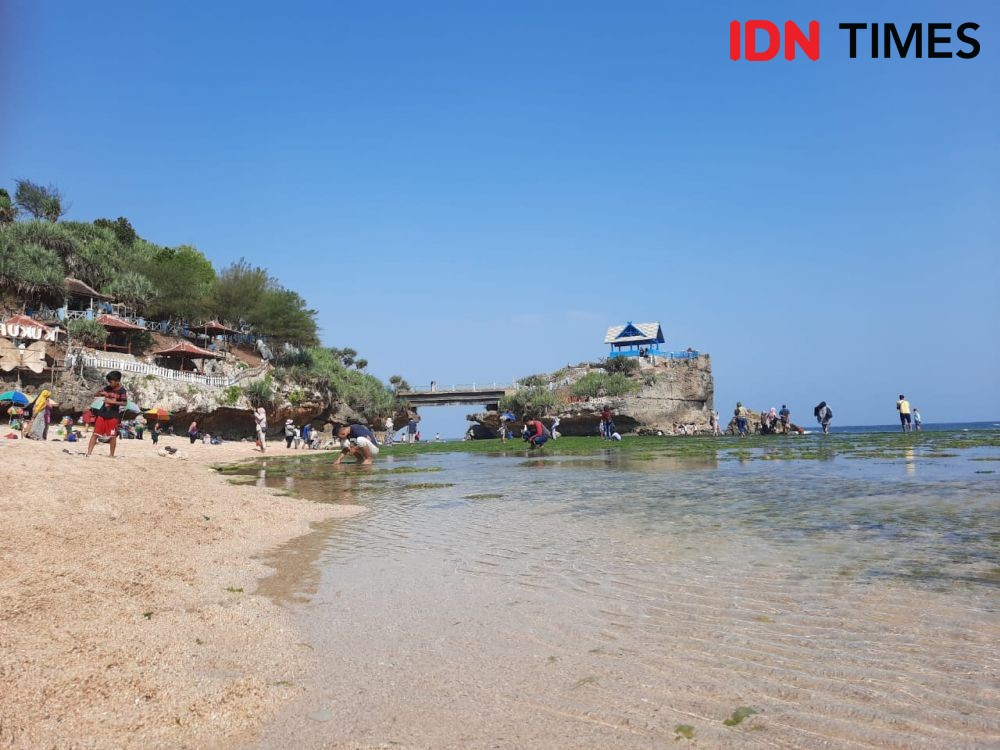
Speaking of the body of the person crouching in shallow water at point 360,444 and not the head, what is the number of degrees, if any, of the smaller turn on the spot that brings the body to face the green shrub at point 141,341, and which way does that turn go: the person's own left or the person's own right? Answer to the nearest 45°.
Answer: approximately 45° to the person's own right

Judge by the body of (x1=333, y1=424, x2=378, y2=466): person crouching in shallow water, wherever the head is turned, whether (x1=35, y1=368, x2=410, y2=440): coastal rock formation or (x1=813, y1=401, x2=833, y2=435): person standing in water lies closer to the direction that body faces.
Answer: the coastal rock formation

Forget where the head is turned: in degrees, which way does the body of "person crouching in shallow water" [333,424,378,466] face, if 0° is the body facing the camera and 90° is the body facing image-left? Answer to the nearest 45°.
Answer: approximately 90°

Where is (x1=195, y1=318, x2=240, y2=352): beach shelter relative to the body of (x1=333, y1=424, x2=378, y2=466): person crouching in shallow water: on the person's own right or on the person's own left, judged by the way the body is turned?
on the person's own right

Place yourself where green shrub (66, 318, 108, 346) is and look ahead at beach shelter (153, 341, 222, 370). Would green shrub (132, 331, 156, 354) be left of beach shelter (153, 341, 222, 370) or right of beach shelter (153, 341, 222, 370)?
left

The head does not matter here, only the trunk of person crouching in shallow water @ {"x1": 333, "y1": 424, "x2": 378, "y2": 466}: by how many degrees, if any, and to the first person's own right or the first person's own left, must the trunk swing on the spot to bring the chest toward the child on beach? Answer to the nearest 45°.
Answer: approximately 45° to the first person's own left

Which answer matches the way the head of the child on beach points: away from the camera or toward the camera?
toward the camera

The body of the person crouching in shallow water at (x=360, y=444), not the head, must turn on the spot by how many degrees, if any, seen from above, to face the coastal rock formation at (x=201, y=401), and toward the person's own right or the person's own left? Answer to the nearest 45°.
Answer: approximately 45° to the person's own right

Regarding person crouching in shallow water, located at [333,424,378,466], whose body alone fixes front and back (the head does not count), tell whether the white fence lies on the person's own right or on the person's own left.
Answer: on the person's own right

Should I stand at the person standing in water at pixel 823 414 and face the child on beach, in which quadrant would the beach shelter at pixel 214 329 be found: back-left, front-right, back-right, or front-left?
front-right

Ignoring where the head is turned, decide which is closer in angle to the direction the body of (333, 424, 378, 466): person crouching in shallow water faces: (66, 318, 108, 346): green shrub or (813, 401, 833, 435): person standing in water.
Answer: the green shrub
